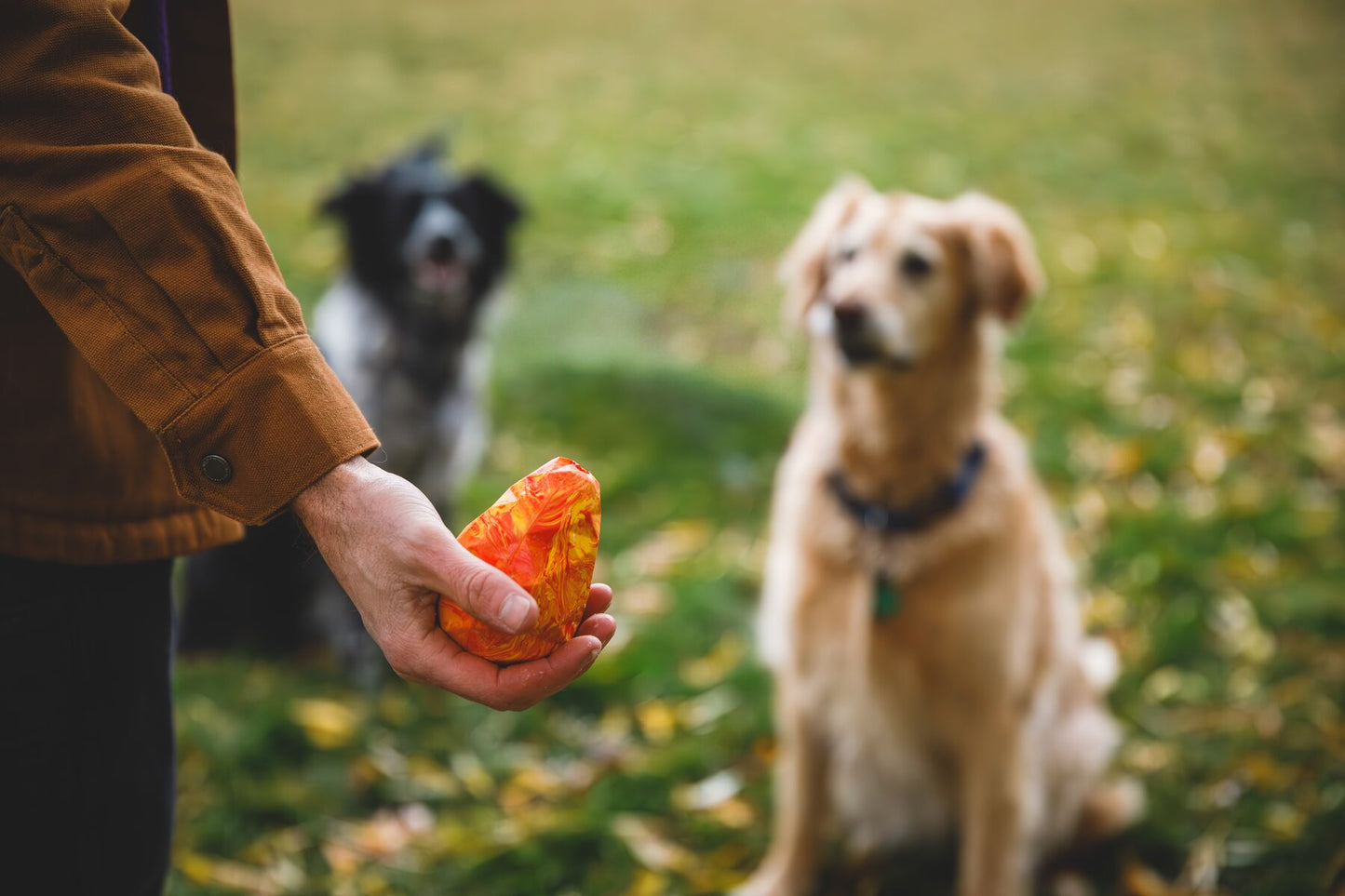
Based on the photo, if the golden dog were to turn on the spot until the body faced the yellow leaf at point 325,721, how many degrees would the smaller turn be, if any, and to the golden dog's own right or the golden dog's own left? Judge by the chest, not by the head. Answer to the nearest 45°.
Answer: approximately 45° to the golden dog's own right

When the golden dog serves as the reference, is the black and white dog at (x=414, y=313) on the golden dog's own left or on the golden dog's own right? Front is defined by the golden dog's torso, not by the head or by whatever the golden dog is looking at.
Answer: on the golden dog's own right

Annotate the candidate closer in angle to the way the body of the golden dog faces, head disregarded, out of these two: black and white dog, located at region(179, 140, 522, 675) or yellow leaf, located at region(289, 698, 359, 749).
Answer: the yellow leaf

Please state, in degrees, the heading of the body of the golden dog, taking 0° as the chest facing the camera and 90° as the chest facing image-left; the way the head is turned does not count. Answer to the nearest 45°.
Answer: approximately 45°

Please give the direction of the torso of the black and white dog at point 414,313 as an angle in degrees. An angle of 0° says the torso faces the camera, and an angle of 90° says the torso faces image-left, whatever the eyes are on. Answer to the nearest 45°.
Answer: approximately 315°

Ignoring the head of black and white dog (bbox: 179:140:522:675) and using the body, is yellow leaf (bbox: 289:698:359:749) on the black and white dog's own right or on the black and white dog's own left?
on the black and white dog's own right
